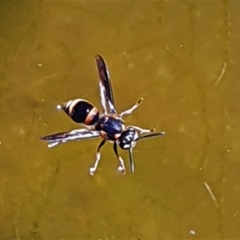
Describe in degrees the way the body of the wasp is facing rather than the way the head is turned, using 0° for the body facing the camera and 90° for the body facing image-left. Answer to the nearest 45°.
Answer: approximately 315°
